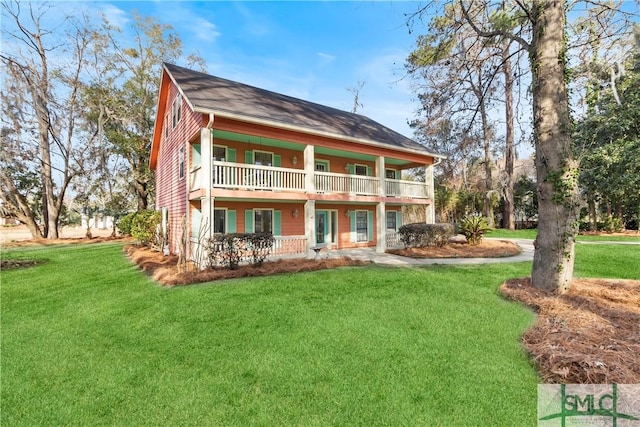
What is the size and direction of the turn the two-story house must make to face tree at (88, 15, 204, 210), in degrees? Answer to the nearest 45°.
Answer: approximately 180°

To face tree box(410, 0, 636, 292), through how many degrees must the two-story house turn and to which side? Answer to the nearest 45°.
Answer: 0° — it already faces it

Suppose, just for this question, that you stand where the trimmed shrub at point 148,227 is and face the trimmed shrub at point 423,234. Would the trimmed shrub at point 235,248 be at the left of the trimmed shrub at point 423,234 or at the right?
right

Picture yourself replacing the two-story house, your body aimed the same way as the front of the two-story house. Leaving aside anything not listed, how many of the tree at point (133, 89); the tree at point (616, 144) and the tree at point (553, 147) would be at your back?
1

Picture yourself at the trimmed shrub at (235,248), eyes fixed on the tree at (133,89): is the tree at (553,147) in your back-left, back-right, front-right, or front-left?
back-right

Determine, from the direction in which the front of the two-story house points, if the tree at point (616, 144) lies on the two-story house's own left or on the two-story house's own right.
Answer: on the two-story house's own left

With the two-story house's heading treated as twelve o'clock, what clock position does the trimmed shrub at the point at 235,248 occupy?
The trimmed shrub is roughly at 2 o'clock from the two-story house.

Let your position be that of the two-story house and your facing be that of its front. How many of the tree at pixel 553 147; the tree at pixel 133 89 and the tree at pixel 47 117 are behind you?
2

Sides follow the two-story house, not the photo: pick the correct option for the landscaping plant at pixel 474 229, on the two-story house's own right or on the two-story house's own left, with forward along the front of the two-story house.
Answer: on the two-story house's own left

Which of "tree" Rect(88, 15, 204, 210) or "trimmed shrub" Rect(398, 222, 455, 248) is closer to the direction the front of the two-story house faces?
the trimmed shrub

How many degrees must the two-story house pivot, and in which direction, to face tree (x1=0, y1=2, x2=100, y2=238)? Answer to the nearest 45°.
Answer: approximately 180°
